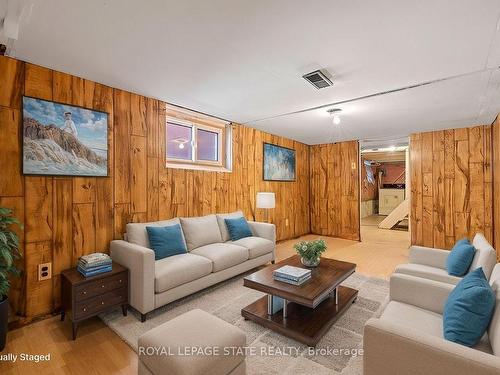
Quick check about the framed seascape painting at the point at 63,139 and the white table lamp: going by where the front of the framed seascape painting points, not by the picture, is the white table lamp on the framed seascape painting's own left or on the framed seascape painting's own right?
on the framed seascape painting's own left

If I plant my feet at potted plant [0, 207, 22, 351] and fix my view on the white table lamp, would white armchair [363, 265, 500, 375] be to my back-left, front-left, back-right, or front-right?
front-right

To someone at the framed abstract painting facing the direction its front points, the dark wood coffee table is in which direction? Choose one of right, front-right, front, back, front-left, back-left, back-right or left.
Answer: front-right

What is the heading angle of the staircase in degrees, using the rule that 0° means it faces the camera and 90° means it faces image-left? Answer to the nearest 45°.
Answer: approximately 90°

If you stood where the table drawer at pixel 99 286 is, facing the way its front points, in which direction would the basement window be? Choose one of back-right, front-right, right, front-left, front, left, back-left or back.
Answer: left

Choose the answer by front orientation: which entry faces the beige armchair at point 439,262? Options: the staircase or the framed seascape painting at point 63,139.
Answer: the framed seascape painting

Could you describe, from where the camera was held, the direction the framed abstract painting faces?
facing the viewer and to the right of the viewer

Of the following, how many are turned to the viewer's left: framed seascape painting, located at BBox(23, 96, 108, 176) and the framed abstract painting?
0

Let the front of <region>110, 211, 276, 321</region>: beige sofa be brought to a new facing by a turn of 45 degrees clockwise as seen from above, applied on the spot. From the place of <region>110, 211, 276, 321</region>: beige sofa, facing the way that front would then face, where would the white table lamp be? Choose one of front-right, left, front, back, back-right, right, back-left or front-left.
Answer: back-left

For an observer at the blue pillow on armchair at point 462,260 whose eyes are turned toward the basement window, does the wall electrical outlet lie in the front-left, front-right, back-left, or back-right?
front-left
